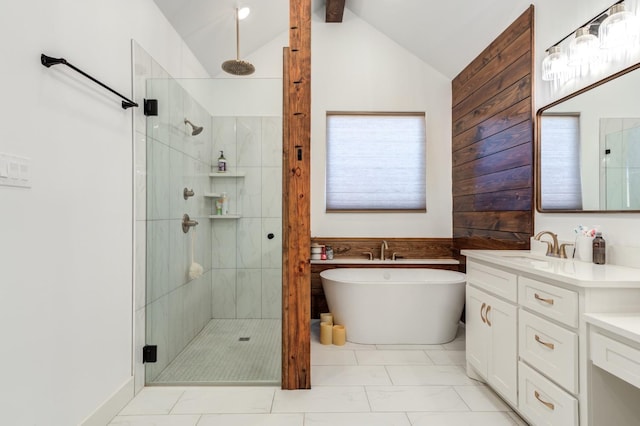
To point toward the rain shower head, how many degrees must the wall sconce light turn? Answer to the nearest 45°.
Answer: approximately 45° to its right

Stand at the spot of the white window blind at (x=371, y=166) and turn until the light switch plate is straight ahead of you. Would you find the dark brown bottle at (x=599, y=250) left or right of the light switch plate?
left

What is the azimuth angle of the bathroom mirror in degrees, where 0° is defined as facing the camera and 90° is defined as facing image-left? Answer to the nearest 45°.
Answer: approximately 45°

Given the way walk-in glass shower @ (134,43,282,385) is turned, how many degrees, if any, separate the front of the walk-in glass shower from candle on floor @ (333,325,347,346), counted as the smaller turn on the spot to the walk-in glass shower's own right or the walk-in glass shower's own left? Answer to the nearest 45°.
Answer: approximately 90° to the walk-in glass shower's own left

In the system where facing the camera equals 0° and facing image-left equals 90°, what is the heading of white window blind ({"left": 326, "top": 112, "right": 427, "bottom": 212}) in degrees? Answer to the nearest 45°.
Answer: approximately 0°

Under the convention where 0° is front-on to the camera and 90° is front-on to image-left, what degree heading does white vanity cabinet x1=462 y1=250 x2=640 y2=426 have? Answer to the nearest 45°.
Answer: approximately 45°

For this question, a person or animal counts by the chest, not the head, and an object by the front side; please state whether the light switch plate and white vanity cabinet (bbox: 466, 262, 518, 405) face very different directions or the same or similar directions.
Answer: very different directions

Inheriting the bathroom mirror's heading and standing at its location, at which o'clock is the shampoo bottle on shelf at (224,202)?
The shampoo bottle on shelf is roughly at 1 o'clock from the bathroom mirror.

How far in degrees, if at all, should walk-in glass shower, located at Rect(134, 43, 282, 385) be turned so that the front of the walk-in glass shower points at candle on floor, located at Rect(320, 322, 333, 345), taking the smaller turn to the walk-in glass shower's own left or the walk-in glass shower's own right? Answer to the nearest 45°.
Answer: approximately 90° to the walk-in glass shower's own left
